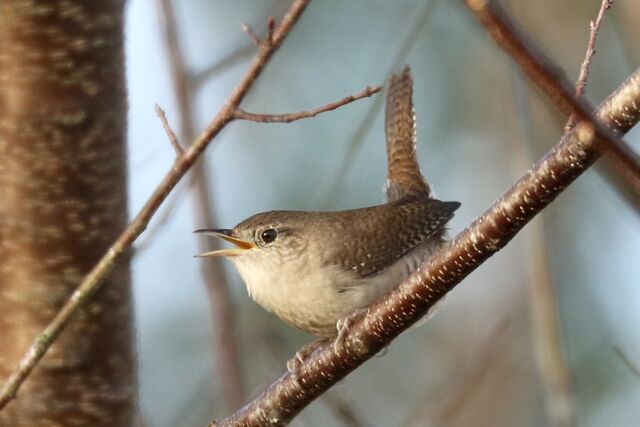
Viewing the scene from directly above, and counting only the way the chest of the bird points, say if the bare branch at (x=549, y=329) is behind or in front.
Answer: behind

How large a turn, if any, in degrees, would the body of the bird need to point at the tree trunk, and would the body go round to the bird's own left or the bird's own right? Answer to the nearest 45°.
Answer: approximately 45° to the bird's own left

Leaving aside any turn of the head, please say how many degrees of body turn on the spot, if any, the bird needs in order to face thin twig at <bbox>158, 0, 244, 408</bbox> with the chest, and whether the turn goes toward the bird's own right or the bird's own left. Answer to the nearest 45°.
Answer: approximately 90° to the bird's own right

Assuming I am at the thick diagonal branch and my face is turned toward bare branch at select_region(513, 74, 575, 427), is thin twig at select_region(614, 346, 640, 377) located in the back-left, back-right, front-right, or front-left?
front-right

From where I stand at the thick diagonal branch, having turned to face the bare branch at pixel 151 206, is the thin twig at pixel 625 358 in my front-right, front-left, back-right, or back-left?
back-right

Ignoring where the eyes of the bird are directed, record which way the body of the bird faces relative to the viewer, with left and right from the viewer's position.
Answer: facing to the left of the viewer
